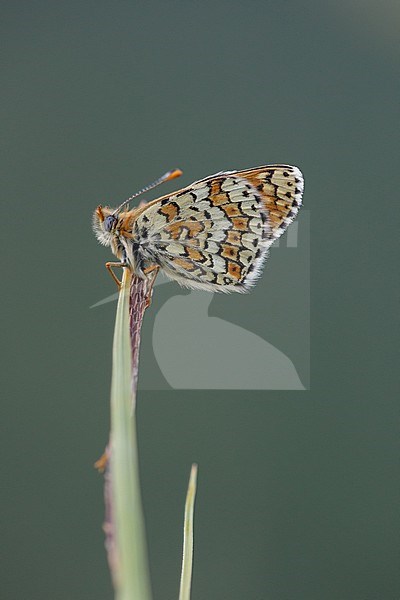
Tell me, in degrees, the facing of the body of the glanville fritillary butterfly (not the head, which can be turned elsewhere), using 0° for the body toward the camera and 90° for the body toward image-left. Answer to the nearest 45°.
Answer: approximately 90°
